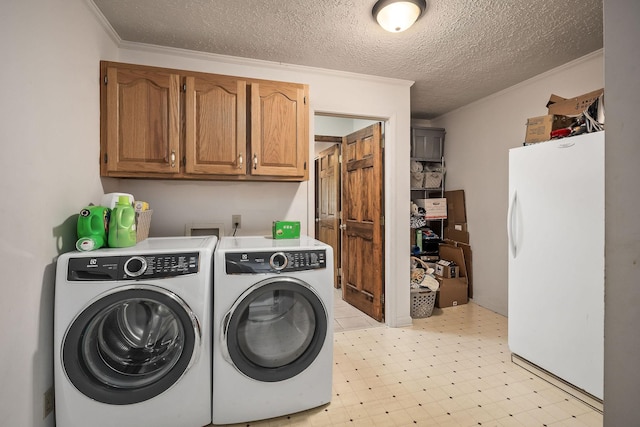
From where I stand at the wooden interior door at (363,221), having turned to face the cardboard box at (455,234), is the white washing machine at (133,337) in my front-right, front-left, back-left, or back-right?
back-right

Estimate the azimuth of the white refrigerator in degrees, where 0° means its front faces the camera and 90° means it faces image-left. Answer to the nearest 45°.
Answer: approximately 45°

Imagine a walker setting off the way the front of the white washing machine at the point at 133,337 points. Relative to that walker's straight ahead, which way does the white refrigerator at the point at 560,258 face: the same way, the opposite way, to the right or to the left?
to the right

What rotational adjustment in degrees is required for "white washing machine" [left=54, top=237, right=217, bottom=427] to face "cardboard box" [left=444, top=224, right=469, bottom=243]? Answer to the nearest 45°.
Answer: approximately 90° to its left

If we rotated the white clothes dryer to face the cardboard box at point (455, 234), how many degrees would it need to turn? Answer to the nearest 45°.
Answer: approximately 135° to its left

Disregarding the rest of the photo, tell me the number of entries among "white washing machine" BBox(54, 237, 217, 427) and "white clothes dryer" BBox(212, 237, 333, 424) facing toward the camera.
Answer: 2

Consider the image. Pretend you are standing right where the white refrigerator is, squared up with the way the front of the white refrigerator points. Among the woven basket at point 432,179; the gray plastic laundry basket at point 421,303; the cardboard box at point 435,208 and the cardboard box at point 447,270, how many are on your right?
4

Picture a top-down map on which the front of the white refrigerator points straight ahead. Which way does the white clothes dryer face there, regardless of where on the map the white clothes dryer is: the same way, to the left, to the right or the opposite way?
to the left

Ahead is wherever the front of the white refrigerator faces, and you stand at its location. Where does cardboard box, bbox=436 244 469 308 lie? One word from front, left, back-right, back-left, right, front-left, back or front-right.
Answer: right

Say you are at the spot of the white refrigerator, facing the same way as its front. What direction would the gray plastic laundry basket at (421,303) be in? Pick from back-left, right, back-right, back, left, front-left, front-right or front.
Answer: right

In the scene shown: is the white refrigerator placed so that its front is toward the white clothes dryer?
yes

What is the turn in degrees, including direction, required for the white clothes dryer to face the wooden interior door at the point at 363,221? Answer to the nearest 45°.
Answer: approximately 135° to its left

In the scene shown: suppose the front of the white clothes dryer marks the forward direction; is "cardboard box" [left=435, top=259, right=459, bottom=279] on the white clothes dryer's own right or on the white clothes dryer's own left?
on the white clothes dryer's own left
